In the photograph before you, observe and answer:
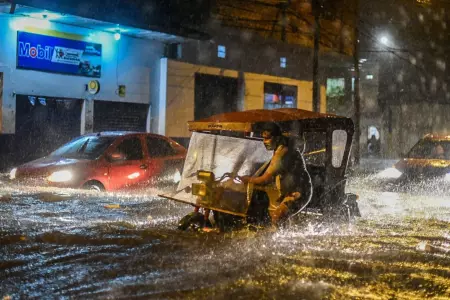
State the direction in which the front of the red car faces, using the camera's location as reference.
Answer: facing the viewer and to the left of the viewer

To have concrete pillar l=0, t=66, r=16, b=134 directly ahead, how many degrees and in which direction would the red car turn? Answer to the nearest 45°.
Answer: approximately 90° to its right

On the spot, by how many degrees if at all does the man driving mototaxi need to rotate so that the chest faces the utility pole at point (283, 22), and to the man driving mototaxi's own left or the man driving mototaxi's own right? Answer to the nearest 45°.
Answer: approximately 90° to the man driving mototaxi's own right

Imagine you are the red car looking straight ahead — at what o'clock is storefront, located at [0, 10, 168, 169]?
The storefront is roughly at 4 o'clock from the red car.

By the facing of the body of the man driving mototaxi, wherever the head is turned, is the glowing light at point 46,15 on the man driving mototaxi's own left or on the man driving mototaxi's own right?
on the man driving mototaxi's own right

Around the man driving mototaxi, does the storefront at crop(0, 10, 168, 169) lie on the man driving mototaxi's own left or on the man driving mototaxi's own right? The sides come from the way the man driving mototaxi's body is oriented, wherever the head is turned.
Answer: on the man driving mototaxi's own right

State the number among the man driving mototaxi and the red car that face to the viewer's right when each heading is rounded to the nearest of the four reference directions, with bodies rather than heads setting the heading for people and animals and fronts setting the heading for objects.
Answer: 0

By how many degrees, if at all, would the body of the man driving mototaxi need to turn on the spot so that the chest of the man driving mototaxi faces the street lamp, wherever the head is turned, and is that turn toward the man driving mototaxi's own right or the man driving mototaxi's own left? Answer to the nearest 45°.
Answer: approximately 90° to the man driving mototaxi's own right

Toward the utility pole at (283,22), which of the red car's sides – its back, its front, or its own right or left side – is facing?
back

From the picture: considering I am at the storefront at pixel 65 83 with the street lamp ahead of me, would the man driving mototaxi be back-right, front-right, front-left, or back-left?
back-right

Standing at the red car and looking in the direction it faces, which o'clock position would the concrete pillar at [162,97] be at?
The concrete pillar is roughly at 5 o'clock from the red car.

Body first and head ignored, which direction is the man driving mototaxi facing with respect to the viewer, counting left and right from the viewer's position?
facing to the left of the viewer

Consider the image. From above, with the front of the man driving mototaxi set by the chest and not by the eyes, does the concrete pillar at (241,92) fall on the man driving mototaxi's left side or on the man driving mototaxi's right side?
on the man driving mototaxi's right side
